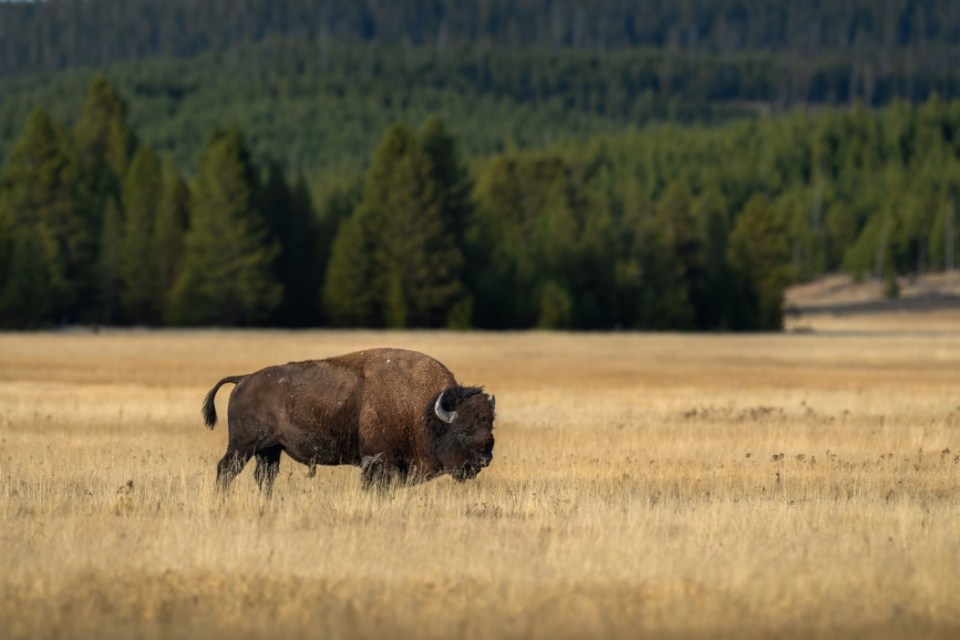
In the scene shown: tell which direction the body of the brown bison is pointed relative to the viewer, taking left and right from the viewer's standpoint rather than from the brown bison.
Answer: facing to the right of the viewer
